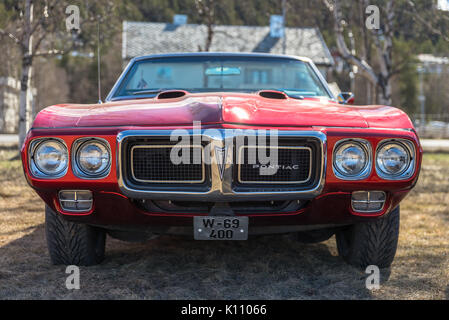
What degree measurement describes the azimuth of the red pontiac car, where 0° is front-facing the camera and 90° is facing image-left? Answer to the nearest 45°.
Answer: approximately 0°

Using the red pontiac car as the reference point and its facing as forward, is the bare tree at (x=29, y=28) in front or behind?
behind
